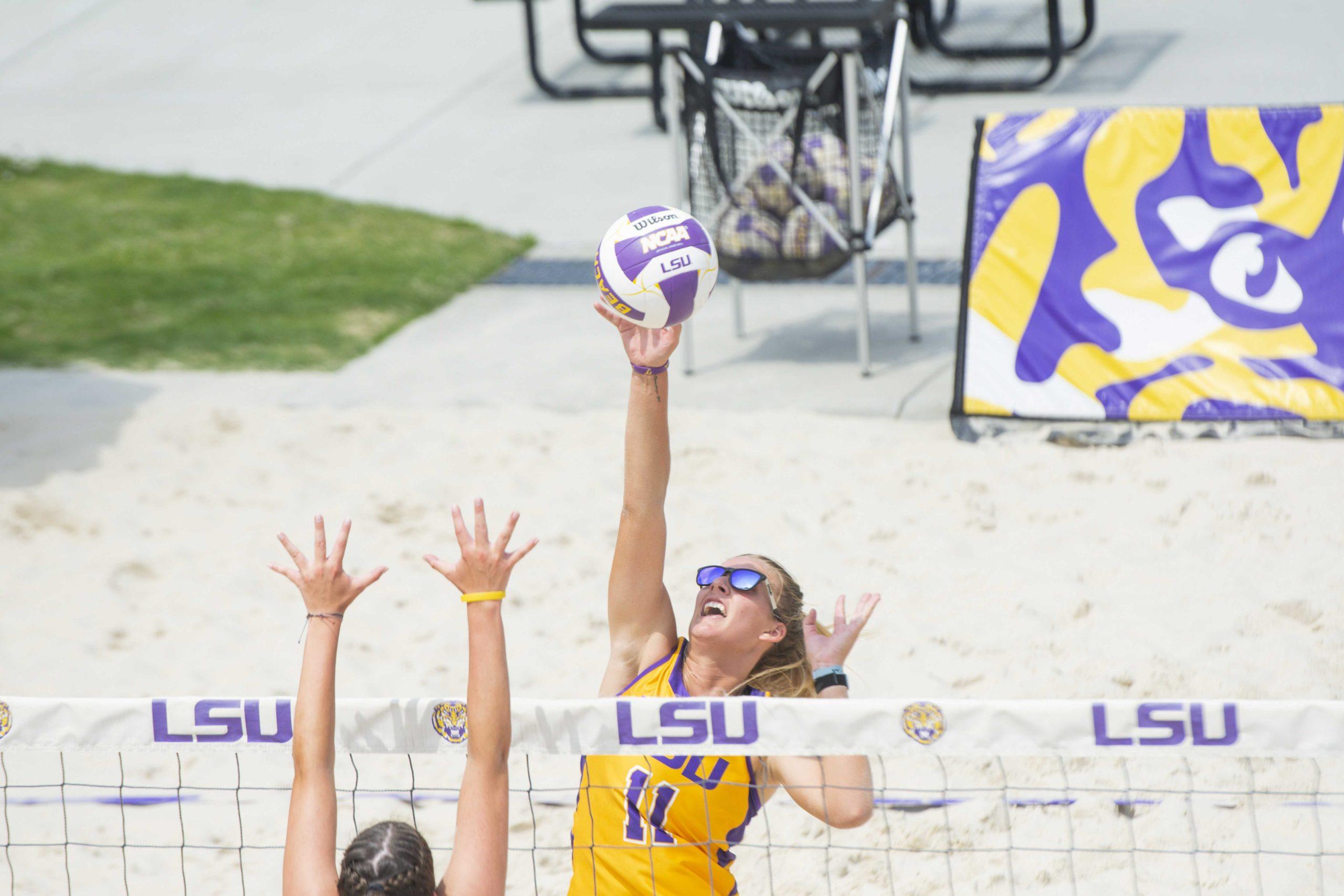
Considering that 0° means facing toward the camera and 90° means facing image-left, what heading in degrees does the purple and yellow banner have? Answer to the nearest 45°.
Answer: approximately 0°

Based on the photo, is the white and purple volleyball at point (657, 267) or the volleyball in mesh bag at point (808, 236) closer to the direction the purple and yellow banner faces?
the white and purple volleyball

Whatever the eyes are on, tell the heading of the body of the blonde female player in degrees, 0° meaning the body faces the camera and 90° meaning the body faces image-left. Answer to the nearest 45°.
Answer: approximately 45°

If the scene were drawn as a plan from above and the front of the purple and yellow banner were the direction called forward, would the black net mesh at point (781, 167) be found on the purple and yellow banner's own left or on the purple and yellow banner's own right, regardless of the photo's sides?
on the purple and yellow banner's own right

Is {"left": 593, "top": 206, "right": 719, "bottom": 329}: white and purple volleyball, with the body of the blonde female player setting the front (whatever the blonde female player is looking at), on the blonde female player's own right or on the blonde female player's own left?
on the blonde female player's own right

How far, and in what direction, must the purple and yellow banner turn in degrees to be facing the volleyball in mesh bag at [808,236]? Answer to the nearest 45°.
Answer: approximately 90° to its right
